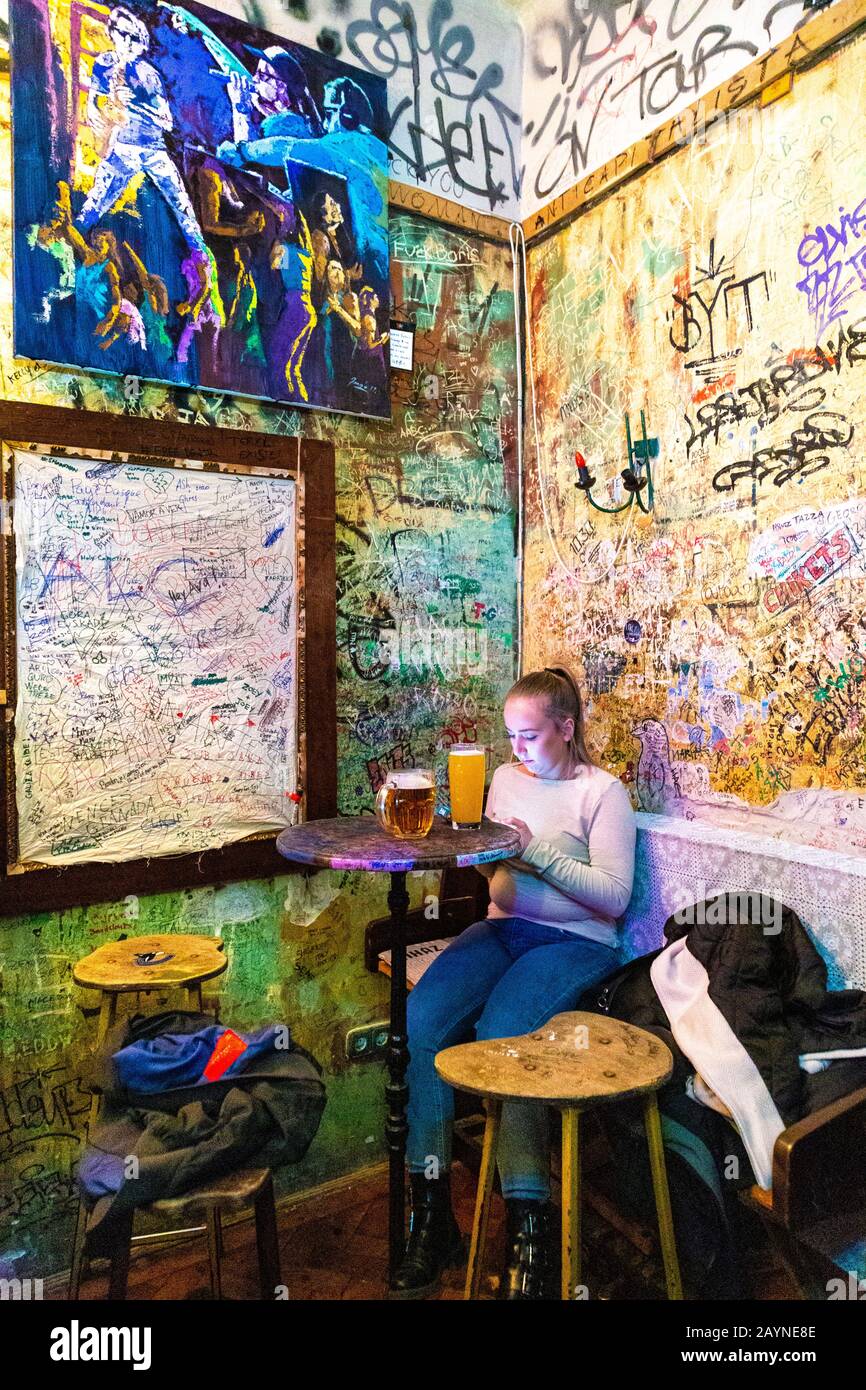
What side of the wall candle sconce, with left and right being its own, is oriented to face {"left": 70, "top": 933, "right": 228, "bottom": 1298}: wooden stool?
front

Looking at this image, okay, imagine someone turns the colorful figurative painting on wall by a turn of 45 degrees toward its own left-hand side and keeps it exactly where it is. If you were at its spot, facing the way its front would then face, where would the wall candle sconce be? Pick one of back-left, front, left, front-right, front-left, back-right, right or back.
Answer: front

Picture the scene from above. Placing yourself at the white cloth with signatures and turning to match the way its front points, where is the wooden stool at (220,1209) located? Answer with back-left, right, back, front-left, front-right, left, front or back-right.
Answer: front-right

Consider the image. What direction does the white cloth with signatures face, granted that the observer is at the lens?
facing the viewer and to the right of the viewer

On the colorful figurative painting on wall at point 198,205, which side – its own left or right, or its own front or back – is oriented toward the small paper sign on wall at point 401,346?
left

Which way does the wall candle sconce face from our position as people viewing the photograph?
facing the viewer and to the left of the viewer

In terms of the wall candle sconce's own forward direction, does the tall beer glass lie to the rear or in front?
in front

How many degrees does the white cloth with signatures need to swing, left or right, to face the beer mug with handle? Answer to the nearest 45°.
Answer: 0° — it already faces it

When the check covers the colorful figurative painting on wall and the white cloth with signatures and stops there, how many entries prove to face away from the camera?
0

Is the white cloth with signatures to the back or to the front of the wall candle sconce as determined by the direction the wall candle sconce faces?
to the front
